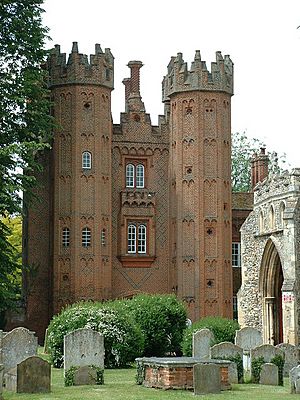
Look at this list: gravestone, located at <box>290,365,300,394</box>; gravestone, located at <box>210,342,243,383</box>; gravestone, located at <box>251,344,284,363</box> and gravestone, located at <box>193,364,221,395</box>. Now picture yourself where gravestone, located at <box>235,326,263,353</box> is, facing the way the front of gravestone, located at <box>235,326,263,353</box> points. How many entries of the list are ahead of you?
4

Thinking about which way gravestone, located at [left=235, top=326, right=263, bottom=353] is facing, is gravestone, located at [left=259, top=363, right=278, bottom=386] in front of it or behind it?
in front

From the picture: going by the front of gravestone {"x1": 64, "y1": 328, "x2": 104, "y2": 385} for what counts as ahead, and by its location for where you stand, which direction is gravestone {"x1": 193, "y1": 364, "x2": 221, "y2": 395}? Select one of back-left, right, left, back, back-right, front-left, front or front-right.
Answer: front-left

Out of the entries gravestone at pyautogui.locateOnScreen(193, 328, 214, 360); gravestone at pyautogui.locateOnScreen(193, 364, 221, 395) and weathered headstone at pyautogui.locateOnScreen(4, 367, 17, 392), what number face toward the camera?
3

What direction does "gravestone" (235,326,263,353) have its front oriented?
toward the camera

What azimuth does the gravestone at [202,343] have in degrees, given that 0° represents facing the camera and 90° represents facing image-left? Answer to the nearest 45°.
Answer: approximately 0°

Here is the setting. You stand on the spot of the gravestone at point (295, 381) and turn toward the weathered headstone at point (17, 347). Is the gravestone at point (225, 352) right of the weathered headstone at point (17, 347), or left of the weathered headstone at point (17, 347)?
right

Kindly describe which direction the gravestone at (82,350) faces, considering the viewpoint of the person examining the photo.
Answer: facing the viewer

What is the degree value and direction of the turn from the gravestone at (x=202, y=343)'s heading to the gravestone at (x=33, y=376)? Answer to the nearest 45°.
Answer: approximately 45° to its right

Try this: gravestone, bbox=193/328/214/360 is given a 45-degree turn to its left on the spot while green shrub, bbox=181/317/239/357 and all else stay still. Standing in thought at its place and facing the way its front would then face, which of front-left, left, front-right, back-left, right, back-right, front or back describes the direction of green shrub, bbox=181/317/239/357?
back-left
